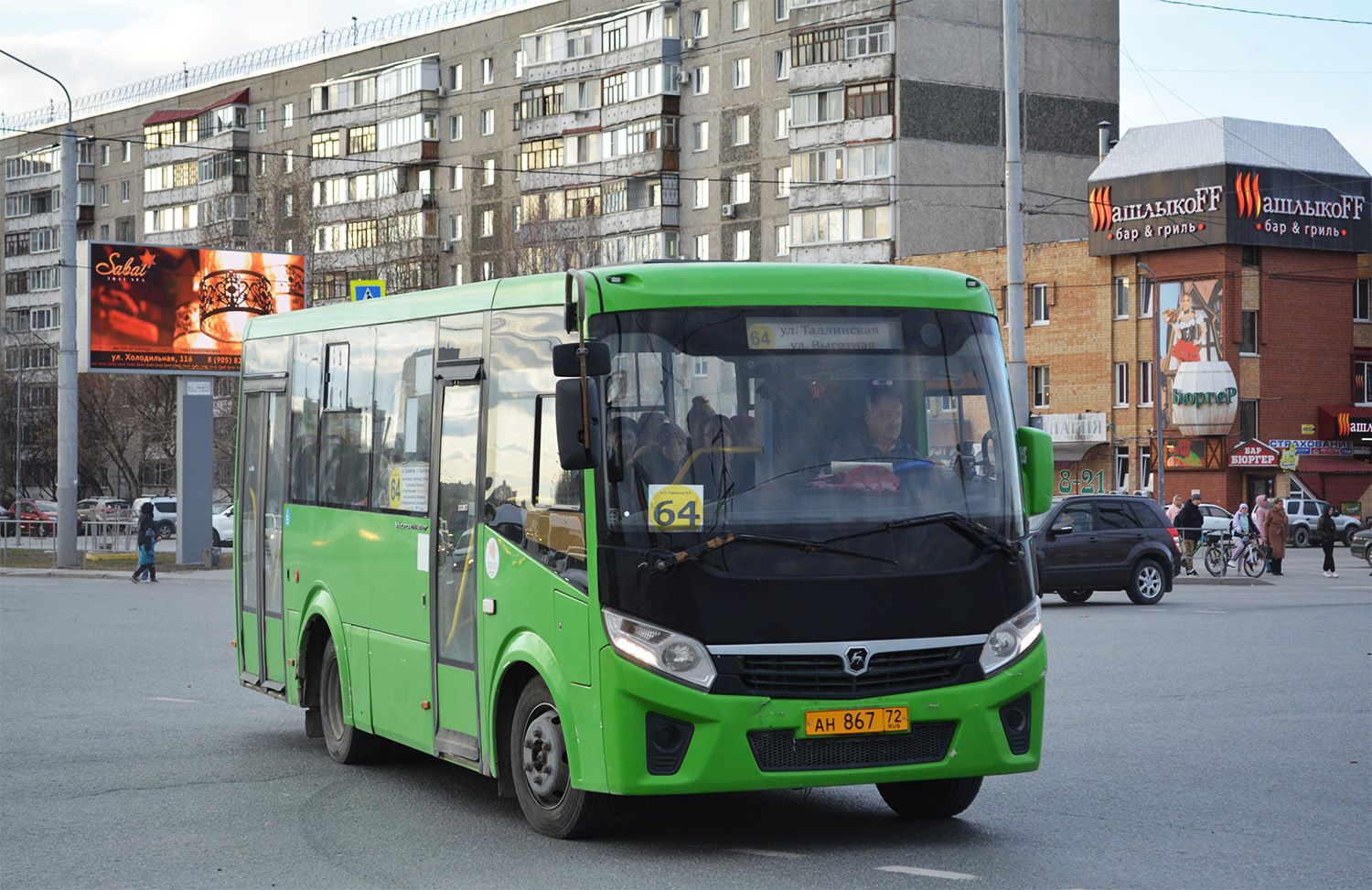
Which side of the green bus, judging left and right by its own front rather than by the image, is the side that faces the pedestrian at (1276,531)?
left

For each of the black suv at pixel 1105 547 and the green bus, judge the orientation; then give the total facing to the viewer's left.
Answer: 1

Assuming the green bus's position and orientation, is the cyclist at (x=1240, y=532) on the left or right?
on its left

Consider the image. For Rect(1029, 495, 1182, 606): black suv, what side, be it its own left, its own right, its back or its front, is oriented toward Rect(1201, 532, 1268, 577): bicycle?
back

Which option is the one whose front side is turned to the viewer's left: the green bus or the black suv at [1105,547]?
the black suv

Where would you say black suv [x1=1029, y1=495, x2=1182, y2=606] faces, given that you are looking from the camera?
facing to the left of the viewer

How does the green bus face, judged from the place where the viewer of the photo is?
facing the viewer and to the right of the viewer

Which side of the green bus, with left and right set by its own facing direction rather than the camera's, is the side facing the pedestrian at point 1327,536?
left

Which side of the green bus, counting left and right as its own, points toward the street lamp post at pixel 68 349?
back
